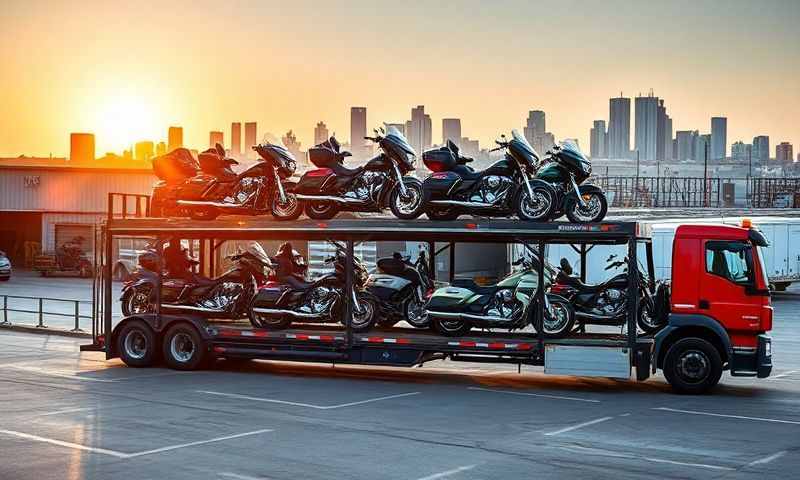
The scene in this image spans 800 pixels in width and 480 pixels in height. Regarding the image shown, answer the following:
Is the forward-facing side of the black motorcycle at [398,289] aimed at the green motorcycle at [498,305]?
yes

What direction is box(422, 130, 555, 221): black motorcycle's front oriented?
to the viewer's right

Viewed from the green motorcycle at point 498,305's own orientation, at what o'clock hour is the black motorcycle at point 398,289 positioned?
The black motorcycle is roughly at 7 o'clock from the green motorcycle.

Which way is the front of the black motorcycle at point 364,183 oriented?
to the viewer's right

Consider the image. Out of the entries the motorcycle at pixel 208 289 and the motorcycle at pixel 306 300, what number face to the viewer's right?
2

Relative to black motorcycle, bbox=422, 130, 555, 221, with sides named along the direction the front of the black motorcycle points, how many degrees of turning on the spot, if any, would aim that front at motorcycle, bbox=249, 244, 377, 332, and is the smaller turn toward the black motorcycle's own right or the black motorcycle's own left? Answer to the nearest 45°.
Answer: approximately 180°

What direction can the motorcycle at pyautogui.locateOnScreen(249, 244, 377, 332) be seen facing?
to the viewer's right

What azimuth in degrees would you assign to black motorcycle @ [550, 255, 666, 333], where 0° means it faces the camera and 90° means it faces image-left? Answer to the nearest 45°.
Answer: approximately 270°

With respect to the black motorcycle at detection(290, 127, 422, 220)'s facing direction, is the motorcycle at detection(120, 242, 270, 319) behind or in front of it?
behind

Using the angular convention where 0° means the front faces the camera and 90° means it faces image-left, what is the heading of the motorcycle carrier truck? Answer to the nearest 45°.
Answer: approximately 270°

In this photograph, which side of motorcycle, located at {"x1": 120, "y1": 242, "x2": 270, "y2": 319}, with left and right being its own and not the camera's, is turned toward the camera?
right

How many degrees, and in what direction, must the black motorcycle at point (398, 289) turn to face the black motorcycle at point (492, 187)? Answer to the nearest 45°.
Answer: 0° — it already faces it
